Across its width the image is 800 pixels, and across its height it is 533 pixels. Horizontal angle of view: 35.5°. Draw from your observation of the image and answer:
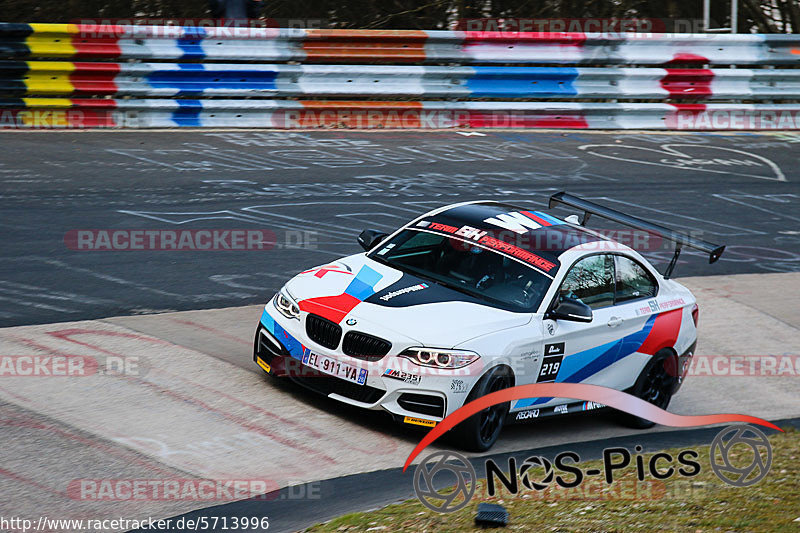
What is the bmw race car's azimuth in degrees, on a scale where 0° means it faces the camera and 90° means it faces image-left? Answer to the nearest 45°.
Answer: approximately 45°

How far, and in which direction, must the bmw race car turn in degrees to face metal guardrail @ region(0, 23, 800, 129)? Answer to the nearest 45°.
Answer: approximately 135° to its right

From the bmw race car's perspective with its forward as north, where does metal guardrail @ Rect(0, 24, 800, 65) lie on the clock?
The metal guardrail is roughly at 4 o'clock from the bmw race car.
